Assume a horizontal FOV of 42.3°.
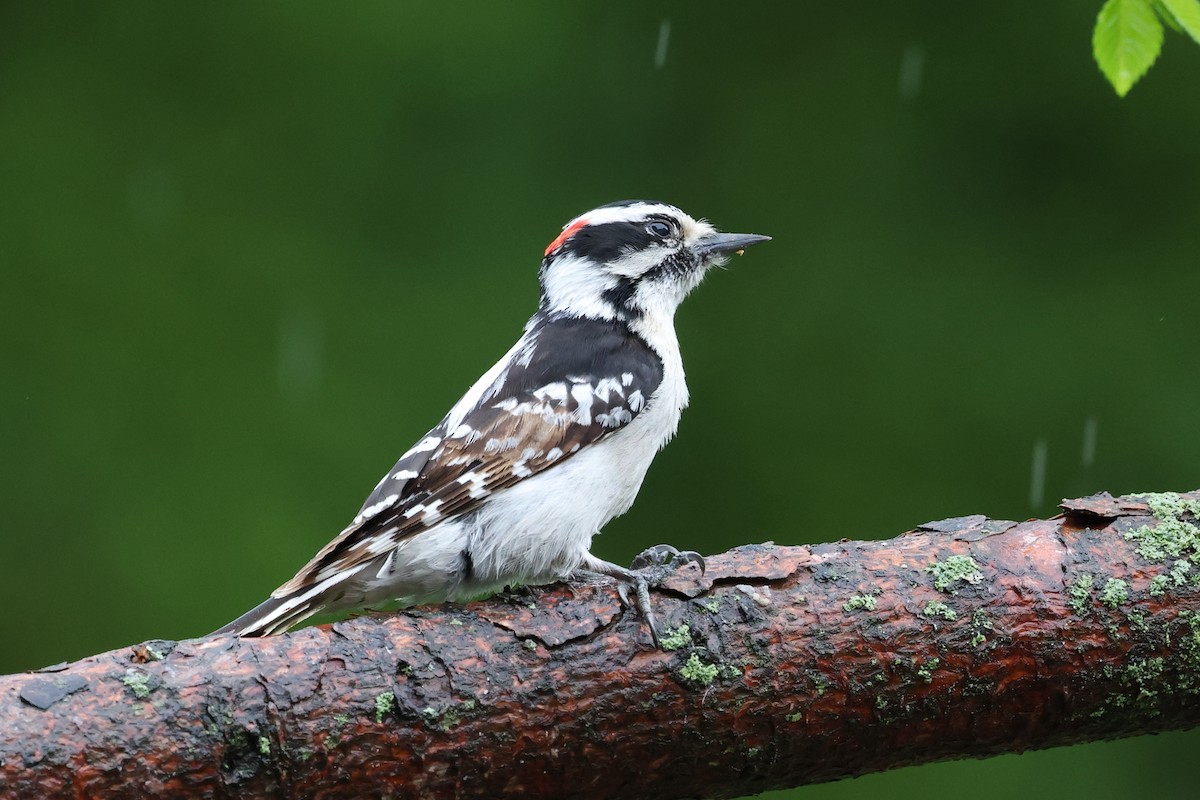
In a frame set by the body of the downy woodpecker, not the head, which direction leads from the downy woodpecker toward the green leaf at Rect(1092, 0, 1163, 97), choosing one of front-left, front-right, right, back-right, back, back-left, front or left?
front-right

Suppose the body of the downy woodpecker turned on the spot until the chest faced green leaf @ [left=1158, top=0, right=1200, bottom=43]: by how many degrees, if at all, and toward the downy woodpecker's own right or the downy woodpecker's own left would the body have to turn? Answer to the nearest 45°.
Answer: approximately 45° to the downy woodpecker's own right

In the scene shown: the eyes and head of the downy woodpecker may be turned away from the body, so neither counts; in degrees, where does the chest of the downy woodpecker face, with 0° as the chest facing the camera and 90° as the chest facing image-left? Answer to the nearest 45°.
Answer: approximately 270°
